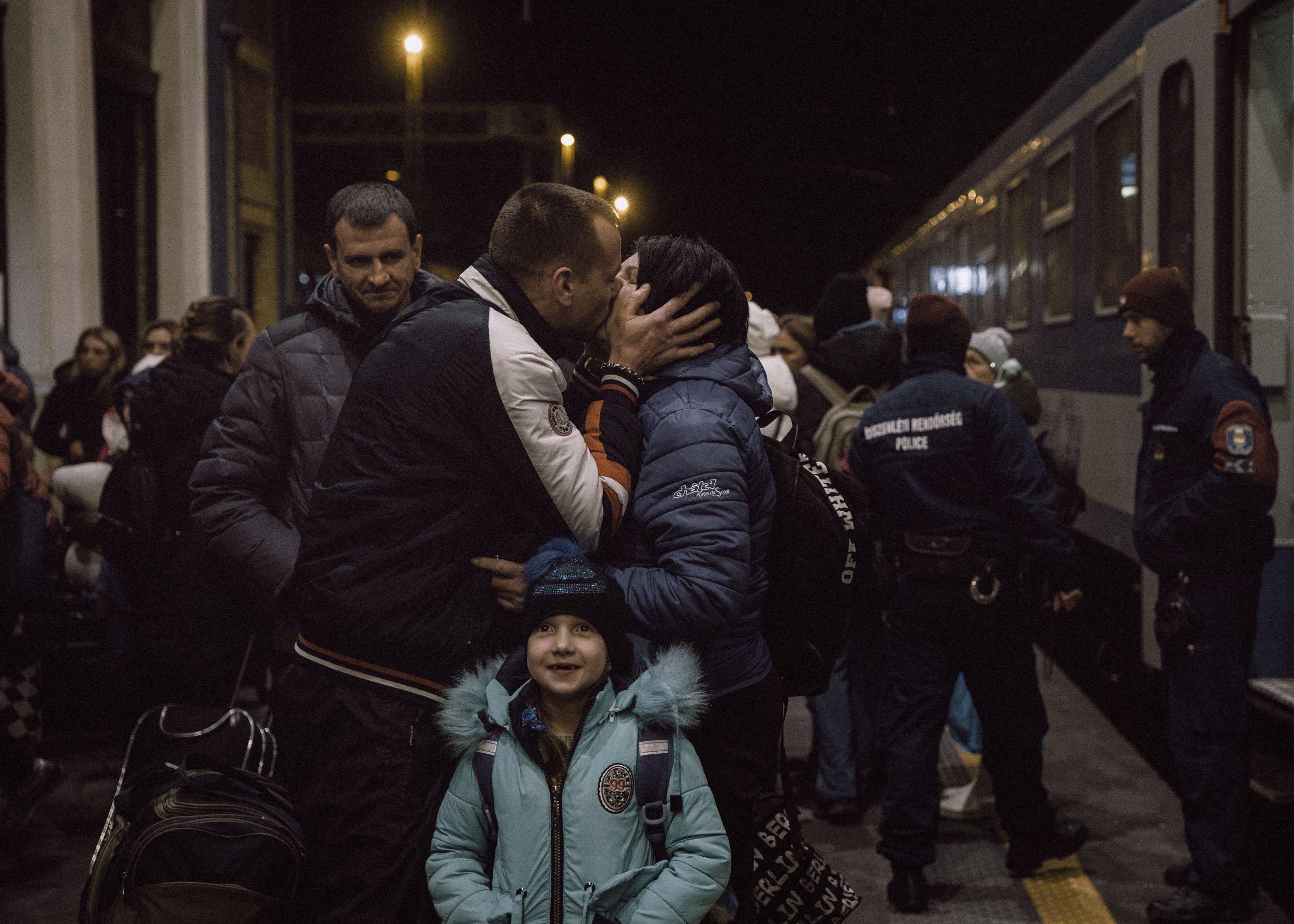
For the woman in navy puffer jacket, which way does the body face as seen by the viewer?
to the viewer's left

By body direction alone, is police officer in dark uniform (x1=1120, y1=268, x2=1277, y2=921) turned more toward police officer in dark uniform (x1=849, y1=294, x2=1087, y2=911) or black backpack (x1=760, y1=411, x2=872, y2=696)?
the police officer in dark uniform

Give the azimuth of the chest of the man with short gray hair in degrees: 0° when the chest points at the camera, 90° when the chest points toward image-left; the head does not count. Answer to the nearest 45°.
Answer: approximately 315°

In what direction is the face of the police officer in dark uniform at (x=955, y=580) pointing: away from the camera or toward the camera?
away from the camera

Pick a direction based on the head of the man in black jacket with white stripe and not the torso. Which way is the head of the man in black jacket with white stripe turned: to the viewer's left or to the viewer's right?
to the viewer's right

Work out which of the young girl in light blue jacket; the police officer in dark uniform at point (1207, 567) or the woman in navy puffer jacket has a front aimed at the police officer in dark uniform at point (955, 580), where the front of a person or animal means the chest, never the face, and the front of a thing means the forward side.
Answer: the police officer in dark uniform at point (1207, 567)

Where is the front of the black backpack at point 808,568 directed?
to the viewer's right

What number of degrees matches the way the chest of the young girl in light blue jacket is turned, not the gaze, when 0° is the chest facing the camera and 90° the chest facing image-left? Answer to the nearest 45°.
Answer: approximately 0°

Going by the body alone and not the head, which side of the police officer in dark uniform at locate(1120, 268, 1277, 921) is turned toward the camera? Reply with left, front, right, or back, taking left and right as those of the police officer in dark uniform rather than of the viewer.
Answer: left
